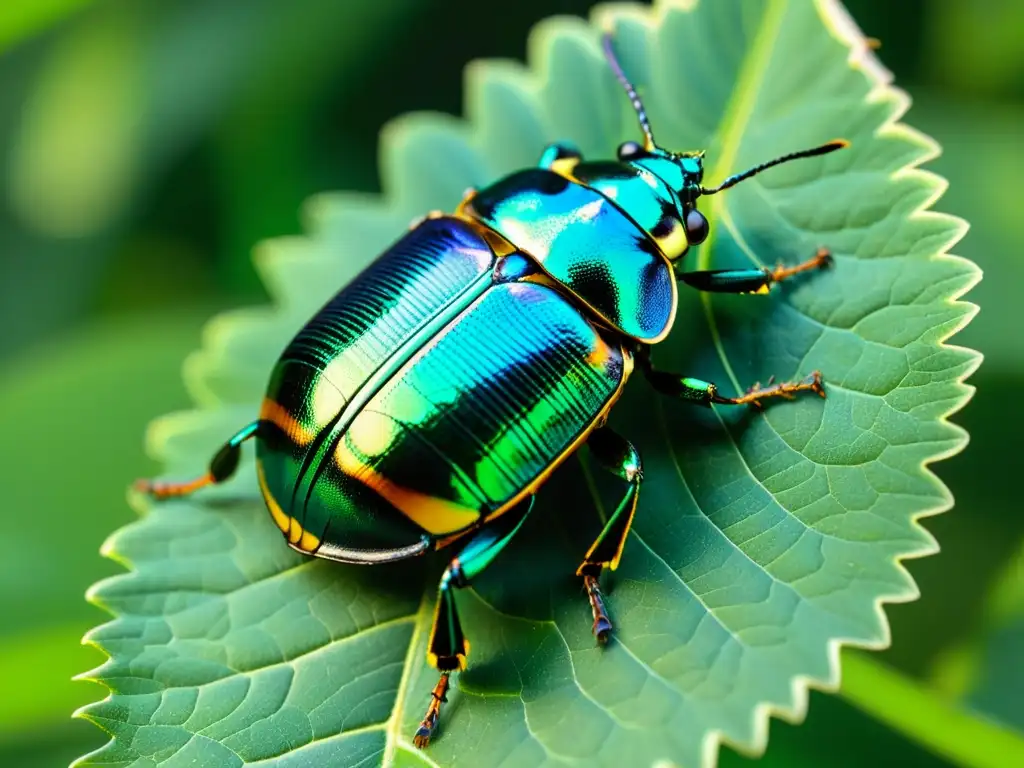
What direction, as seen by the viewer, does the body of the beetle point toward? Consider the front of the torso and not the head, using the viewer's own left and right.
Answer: facing away from the viewer and to the right of the viewer

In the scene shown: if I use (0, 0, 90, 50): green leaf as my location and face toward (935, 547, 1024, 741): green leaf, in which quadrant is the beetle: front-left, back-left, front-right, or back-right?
front-right

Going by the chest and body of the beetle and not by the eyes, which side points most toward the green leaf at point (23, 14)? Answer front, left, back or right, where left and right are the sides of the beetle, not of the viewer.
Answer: left
